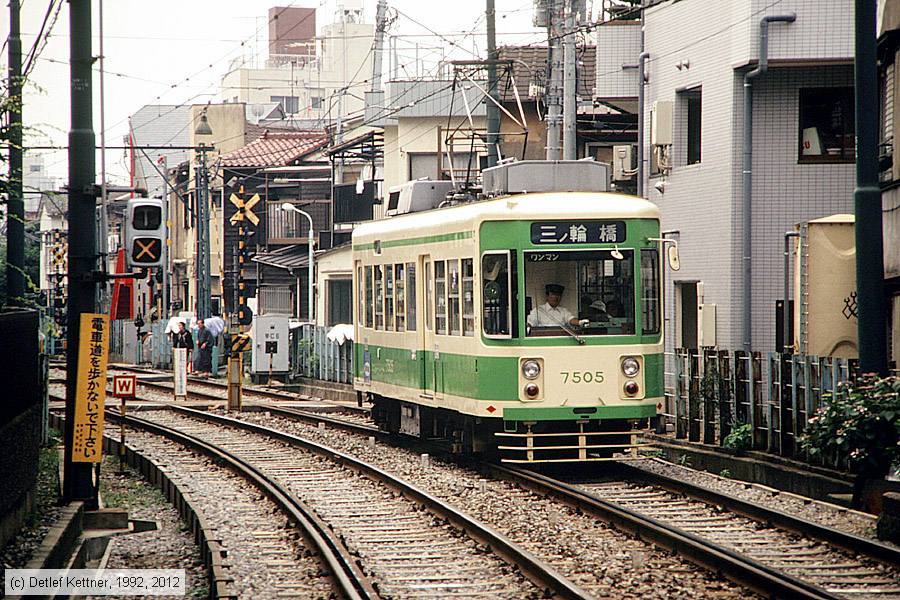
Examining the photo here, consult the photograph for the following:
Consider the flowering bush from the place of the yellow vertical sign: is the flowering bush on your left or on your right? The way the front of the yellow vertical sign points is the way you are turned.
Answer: on your left

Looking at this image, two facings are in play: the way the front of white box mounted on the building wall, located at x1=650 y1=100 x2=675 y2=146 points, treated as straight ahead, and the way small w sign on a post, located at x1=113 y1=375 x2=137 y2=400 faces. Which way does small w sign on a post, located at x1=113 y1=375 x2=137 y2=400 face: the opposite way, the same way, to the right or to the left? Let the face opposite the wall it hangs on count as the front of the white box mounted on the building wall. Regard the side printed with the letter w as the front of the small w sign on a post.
to the left

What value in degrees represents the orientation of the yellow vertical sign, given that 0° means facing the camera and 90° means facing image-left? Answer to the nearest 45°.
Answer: approximately 0°

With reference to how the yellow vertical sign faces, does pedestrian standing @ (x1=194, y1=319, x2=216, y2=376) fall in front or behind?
behind

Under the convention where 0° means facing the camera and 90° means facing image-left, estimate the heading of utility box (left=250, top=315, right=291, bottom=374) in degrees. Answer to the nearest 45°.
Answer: approximately 0°

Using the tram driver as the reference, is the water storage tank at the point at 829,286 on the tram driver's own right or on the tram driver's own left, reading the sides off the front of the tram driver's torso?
on the tram driver's own left

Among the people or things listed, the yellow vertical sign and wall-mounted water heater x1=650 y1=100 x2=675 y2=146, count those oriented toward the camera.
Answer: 1

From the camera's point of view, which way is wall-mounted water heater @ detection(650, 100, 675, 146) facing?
to the viewer's left
